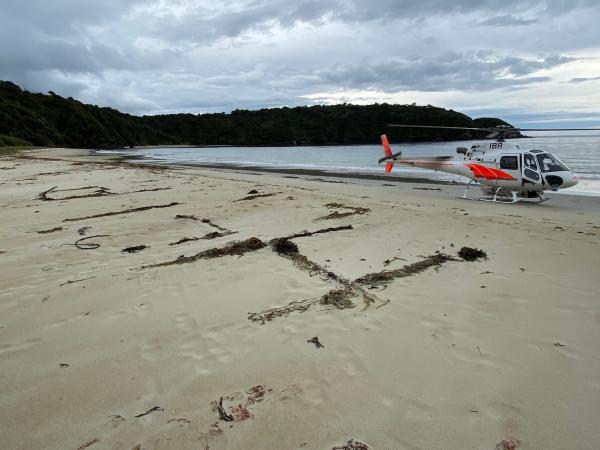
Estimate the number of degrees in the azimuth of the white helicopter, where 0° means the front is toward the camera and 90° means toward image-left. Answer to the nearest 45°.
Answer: approximately 315°

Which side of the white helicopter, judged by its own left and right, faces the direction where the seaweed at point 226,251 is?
right

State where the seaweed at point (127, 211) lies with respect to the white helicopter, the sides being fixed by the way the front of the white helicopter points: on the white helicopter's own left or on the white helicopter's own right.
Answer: on the white helicopter's own right

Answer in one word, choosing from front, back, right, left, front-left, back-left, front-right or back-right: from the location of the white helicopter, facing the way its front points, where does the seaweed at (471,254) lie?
front-right

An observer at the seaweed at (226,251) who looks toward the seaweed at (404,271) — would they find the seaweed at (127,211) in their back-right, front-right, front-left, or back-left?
back-left

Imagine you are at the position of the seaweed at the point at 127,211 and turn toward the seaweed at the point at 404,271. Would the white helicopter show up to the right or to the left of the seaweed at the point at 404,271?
left

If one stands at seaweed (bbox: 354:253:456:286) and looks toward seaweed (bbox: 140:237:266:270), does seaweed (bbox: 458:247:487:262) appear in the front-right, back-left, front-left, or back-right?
back-right

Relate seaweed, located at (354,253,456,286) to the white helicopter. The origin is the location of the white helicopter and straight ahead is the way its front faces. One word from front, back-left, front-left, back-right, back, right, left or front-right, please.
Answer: front-right
